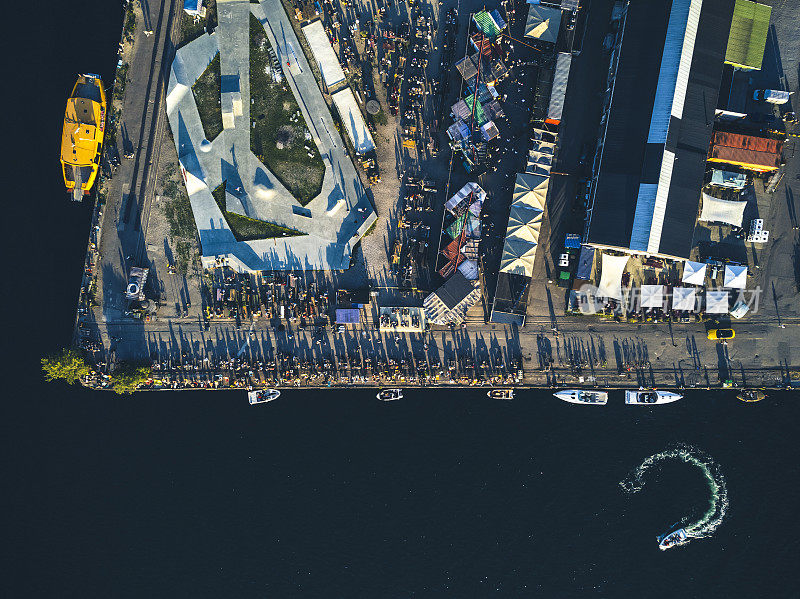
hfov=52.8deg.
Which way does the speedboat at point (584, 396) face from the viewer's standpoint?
to the viewer's left

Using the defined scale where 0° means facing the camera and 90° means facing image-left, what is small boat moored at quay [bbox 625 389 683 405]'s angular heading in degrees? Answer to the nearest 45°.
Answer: approximately 270°

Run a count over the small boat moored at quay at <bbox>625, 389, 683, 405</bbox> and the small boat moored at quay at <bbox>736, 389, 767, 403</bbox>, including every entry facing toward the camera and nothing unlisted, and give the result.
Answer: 0

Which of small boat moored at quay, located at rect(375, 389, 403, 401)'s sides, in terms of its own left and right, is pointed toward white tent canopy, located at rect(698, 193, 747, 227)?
back

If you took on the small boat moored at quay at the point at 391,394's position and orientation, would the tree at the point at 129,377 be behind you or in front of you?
in front

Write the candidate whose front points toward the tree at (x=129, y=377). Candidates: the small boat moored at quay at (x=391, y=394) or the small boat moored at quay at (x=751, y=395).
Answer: the small boat moored at quay at (x=391, y=394)

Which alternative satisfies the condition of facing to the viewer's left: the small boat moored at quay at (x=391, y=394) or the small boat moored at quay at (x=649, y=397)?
the small boat moored at quay at (x=391, y=394)
